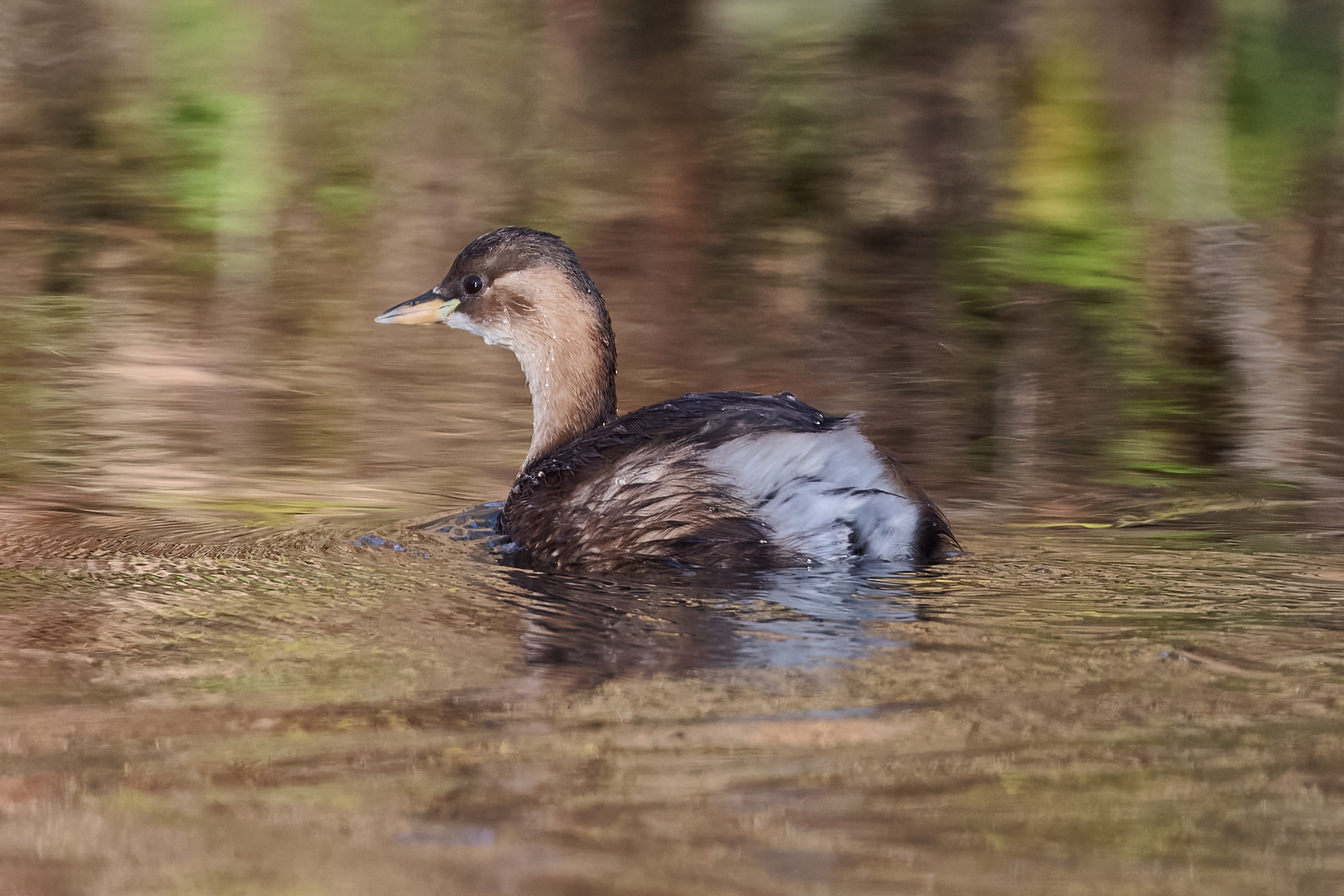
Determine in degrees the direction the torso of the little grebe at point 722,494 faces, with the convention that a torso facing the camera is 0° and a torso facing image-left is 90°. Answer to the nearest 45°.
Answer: approximately 90°
